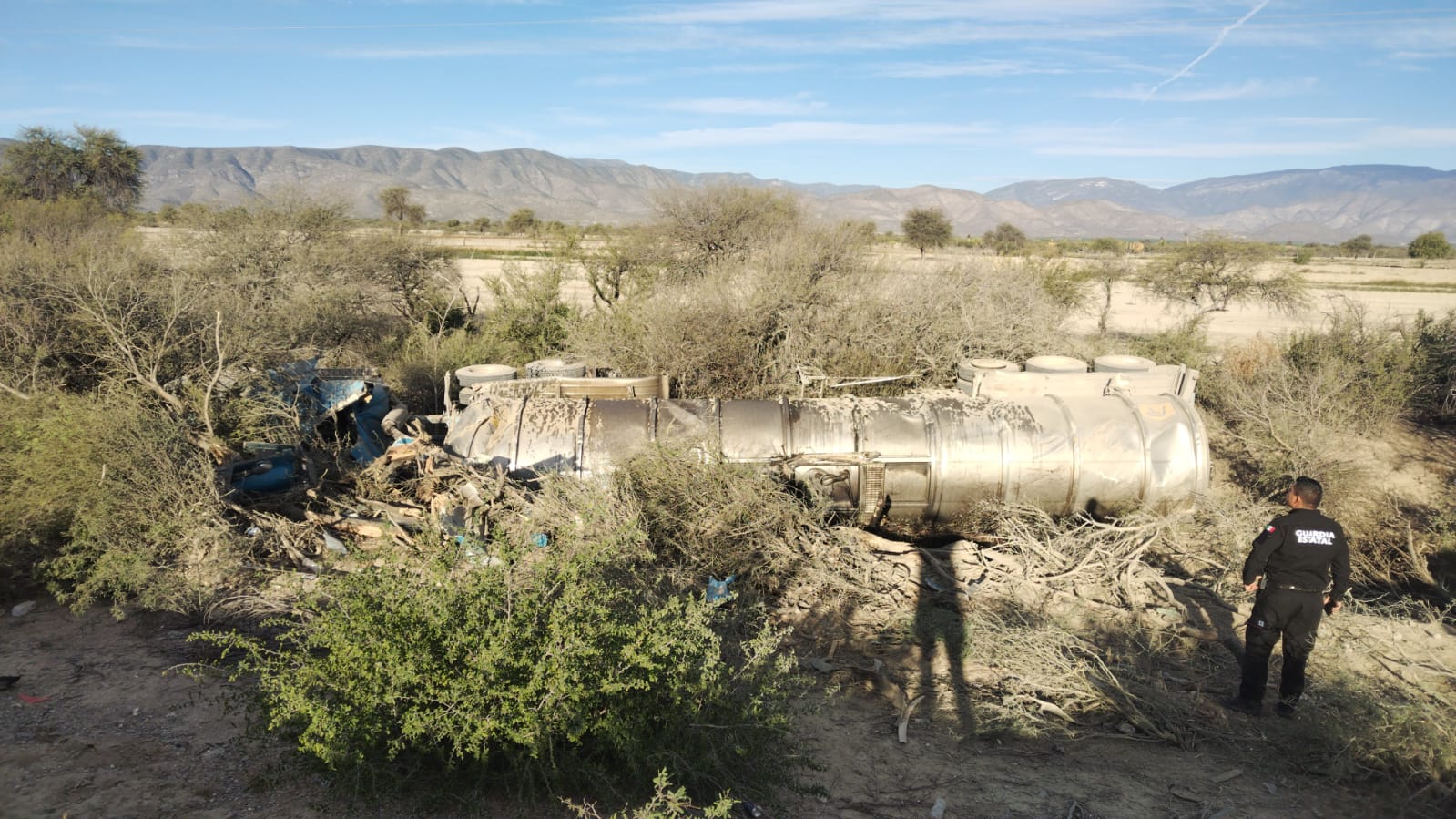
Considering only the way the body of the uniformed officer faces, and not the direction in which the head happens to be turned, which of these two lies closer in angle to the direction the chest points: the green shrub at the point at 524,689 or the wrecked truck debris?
the wrecked truck debris

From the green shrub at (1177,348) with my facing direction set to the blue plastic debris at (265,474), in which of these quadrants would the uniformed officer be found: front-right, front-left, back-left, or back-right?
front-left

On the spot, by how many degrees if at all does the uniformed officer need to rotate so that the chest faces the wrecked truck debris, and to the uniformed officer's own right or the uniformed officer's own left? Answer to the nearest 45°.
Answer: approximately 45° to the uniformed officer's own left

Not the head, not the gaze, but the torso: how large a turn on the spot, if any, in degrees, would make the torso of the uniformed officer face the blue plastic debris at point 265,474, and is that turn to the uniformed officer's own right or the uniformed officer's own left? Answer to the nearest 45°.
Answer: approximately 45° to the uniformed officer's own left

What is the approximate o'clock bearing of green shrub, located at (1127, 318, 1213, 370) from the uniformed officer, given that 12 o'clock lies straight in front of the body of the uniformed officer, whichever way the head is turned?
The green shrub is roughly at 1 o'clock from the uniformed officer.

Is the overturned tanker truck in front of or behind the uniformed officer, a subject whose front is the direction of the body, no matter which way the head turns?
in front

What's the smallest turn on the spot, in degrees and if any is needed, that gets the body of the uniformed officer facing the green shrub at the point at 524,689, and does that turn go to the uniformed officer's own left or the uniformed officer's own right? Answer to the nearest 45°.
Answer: approximately 90° to the uniformed officer's own left

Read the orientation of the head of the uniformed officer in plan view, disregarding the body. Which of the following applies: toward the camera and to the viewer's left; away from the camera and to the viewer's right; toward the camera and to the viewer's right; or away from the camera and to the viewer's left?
away from the camera and to the viewer's left

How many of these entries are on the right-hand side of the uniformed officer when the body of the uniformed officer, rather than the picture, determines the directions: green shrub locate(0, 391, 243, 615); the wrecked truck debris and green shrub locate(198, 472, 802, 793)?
0

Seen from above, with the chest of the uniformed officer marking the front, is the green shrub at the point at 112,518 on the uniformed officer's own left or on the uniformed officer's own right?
on the uniformed officer's own left

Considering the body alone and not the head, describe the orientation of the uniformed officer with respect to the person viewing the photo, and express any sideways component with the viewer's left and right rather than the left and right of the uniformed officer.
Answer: facing away from the viewer and to the left of the viewer
